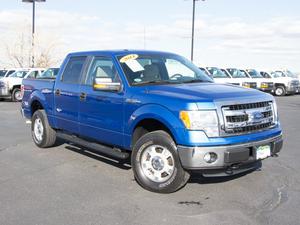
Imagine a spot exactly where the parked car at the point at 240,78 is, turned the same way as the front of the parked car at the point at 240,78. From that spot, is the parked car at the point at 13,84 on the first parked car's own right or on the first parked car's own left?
on the first parked car's own right

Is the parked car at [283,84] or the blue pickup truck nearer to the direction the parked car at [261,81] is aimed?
the blue pickup truck

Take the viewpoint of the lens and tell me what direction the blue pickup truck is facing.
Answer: facing the viewer and to the right of the viewer

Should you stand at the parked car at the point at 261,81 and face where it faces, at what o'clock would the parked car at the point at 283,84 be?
the parked car at the point at 283,84 is roughly at 9 o'clock from the parked car at the point at 261,81.

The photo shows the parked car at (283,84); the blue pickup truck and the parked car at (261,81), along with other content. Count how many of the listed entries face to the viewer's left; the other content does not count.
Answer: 0

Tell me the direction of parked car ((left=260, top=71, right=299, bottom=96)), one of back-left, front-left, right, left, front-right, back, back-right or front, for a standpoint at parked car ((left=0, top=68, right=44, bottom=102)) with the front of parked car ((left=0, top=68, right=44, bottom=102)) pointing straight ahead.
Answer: back-left

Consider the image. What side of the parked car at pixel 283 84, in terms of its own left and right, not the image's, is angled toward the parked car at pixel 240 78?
right

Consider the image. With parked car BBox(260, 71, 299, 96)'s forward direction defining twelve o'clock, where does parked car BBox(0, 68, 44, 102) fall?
parked car BBox(0, 68, 44, 102) is roughly at 3 o'clock from parked car BBox(260, 71, 299, 96).

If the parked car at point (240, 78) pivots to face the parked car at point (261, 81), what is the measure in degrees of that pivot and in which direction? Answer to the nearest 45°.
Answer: approximately 90° to its left

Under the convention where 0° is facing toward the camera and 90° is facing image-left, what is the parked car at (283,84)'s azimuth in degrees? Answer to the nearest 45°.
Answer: approximately 315°

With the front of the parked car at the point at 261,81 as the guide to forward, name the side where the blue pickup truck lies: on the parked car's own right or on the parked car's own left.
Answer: on the parked car's own right

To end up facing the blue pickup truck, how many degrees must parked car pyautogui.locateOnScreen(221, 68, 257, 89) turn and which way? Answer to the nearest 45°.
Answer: approximately 45° to its right

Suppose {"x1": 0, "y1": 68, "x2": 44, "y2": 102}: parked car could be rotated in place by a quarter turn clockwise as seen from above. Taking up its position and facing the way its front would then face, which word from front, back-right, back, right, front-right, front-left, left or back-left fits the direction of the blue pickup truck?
back-left

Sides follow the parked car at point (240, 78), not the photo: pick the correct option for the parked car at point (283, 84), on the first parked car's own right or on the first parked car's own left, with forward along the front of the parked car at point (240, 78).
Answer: on the first parked car's own left

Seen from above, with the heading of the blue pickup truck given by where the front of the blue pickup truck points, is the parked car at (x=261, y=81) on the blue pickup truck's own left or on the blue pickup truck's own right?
on the blue pickup truck's own left
